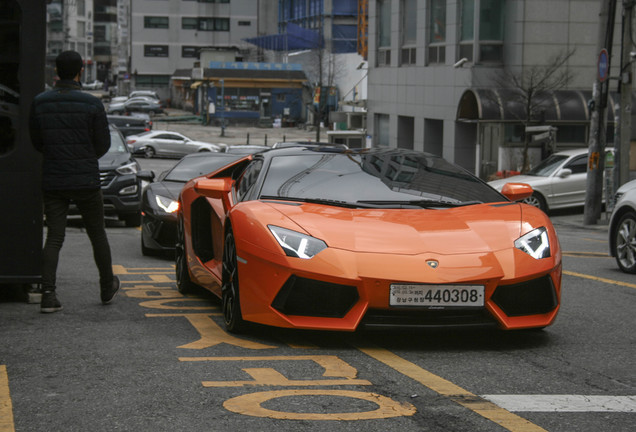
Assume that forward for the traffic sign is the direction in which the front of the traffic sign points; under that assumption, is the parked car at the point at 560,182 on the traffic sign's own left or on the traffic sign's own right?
on the traffic sign's own right

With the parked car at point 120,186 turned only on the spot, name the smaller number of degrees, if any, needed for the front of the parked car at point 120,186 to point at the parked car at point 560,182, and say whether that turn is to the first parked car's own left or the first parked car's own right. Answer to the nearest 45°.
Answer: approximately 135° to the first parked car's own left

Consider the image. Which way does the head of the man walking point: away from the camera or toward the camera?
away from the camera

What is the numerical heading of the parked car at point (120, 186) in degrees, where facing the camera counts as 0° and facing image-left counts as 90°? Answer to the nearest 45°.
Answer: approximately 0°

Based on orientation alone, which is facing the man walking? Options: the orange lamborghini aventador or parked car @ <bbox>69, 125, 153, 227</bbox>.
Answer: the parked car

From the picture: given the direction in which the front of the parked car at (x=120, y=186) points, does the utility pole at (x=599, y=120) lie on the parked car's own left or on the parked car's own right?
on the parked car's own left

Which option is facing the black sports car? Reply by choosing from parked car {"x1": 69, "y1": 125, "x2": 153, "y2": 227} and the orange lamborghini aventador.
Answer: the parked car

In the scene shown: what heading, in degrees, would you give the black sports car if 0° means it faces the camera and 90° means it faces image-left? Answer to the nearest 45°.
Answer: approximately 0°
